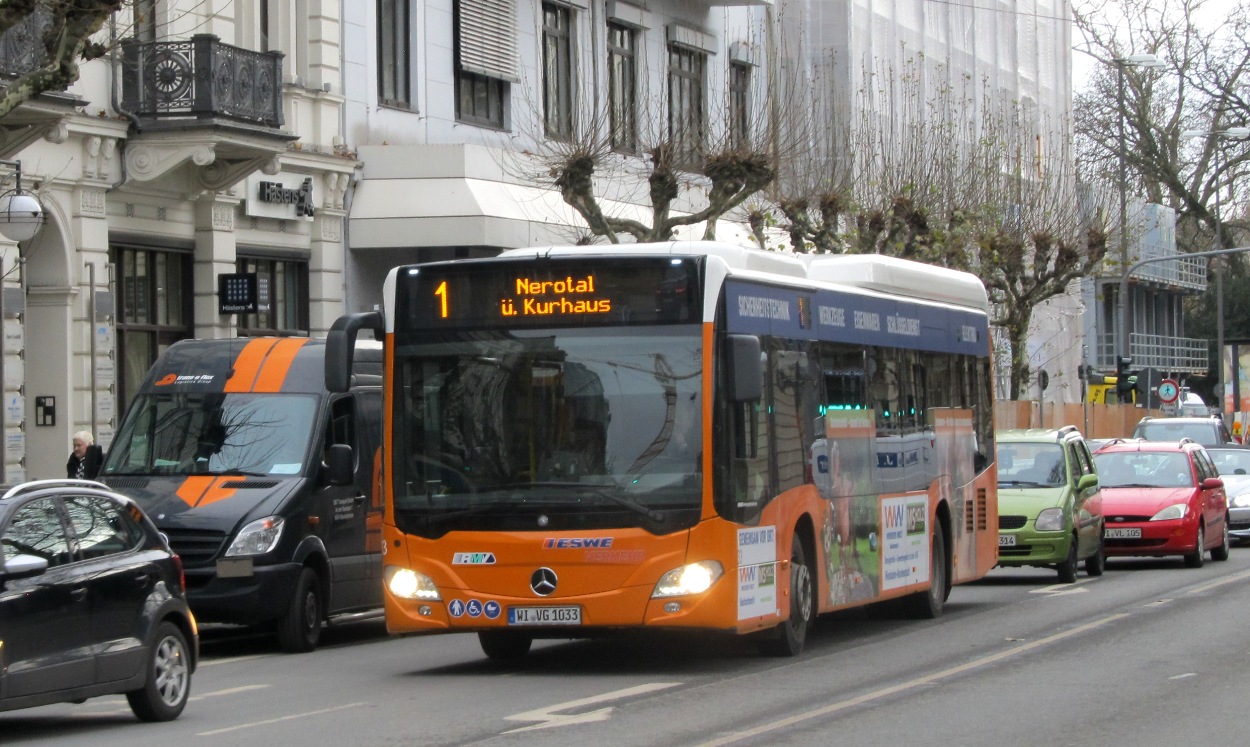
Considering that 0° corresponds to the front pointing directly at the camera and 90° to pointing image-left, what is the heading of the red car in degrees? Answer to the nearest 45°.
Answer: approximately 45°

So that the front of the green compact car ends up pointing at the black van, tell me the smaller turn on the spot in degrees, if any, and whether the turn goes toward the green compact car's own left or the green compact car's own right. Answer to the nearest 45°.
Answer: approximately 45° to the green compact car's own right

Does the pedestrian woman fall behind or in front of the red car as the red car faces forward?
in front

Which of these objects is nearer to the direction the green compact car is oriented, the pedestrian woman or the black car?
the black car

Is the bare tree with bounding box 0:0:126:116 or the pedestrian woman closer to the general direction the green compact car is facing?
the bare tree

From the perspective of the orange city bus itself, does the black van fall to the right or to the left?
on its right

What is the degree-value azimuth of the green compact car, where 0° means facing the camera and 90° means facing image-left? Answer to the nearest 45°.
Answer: approximately 0°

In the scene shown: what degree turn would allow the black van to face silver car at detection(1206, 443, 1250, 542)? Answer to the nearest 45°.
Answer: approximately 180°

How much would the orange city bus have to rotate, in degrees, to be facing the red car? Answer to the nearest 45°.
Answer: approximately 180°

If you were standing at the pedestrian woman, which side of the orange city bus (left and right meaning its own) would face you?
right
